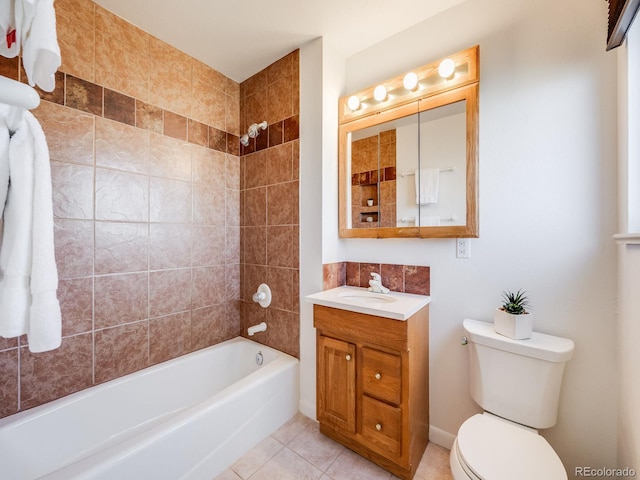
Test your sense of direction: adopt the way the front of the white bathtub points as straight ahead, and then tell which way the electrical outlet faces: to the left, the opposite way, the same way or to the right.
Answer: to the right

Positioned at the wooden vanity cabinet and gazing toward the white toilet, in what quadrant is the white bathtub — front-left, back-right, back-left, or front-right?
back-right

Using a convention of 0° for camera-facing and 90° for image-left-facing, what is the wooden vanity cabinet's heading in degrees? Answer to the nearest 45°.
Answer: approximately 45°

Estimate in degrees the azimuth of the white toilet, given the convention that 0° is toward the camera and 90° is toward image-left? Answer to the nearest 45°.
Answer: approximately 0°

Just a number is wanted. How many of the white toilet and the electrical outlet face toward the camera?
2

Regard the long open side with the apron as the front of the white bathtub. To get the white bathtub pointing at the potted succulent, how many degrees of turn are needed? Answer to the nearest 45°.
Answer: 0° — it already faces it

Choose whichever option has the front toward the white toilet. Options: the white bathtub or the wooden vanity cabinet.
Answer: the white bathtub

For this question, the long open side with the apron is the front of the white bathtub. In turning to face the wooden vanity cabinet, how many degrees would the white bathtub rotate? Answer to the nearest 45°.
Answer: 0° — it already faces it
